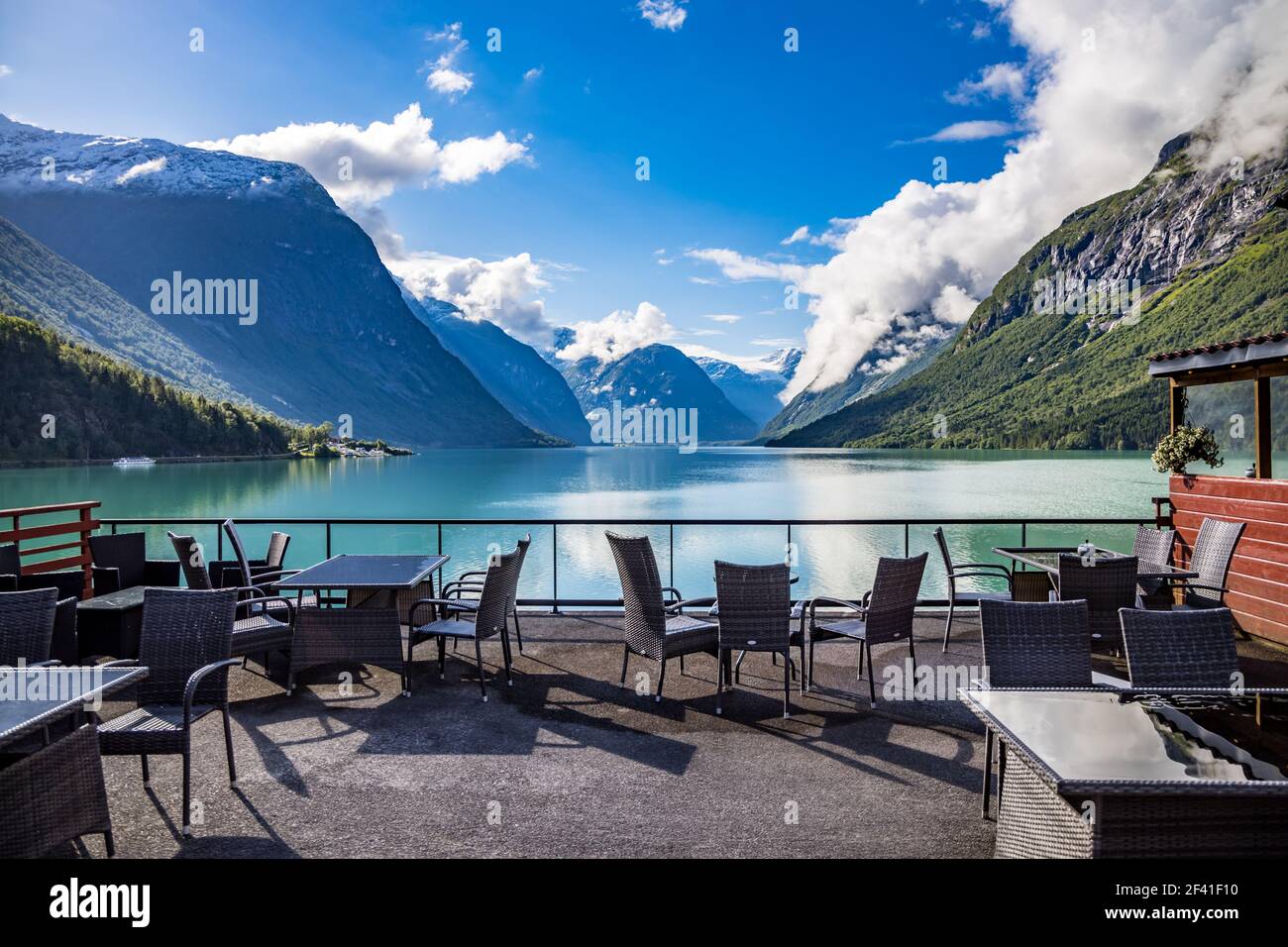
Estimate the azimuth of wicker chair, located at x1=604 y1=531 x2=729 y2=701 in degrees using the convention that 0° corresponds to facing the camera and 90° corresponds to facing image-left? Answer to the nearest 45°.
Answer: approximately 225°

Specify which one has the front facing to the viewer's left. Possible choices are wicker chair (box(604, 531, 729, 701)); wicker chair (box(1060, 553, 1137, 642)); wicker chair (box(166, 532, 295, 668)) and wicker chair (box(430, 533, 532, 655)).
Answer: wicker chair (box(430, 533, 532, 655))

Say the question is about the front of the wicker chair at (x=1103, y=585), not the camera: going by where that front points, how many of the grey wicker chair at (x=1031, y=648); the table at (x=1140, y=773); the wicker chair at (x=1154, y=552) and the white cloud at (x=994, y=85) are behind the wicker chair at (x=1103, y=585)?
2

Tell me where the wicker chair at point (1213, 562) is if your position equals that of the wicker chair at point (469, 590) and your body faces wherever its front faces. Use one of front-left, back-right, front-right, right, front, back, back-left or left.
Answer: back

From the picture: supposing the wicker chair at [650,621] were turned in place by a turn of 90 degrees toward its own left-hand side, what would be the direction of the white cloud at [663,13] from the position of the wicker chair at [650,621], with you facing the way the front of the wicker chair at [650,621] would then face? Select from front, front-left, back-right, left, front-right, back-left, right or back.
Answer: front-right

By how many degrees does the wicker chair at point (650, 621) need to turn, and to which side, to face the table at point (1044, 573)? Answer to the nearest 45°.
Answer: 0° — it already faces it

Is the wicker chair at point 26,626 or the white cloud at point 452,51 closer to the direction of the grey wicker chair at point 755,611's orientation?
the white cloud

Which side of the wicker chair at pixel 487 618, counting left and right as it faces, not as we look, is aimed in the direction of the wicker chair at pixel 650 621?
back

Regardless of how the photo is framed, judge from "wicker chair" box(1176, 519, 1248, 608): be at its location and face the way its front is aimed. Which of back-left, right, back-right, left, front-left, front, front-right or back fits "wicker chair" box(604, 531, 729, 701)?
front

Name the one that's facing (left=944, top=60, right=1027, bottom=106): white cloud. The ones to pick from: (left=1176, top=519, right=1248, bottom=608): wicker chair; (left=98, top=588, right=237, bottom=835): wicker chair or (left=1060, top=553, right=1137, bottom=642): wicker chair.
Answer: (left=1060, top=553, right=1137, bottom=642): wicker chair

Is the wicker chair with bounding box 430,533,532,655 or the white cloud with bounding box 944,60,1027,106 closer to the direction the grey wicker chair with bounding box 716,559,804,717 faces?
the white cloud

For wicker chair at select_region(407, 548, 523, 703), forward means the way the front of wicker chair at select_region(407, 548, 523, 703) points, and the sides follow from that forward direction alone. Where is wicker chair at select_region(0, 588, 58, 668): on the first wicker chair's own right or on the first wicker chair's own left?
on the first wicker chair's own left

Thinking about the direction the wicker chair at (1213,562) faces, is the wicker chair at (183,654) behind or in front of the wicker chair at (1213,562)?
in front

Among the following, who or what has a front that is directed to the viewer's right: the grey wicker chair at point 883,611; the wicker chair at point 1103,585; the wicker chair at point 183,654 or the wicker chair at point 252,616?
the wicker chair at point 252,616

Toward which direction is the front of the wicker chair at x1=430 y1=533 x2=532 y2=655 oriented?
to the viewer's left
